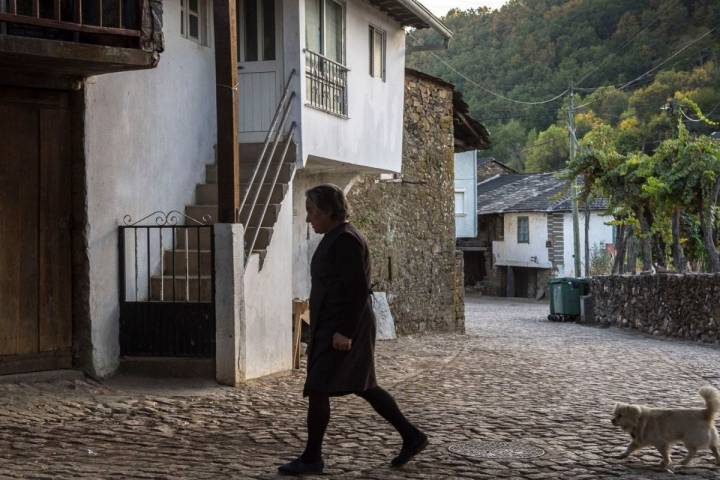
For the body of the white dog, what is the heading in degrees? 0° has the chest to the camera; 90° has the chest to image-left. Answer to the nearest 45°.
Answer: approximately 90°

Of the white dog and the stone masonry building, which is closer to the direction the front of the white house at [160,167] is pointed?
the white dog

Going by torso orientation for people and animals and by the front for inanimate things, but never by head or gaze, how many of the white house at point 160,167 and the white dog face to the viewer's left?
1

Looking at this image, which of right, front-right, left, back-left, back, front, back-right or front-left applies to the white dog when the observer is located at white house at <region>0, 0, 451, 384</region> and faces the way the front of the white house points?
front

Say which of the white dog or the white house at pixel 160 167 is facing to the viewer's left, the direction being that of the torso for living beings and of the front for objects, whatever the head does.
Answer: the white dog

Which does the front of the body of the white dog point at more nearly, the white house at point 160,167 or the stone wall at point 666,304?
the white house

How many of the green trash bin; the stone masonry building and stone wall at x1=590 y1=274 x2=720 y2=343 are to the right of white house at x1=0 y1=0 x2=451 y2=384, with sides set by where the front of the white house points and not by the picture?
0

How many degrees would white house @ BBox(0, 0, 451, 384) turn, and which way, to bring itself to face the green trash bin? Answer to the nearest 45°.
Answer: approximately 90° to its left

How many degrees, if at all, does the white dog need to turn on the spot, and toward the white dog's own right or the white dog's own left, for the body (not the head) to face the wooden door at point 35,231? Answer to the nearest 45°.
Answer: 0° — it already faces it

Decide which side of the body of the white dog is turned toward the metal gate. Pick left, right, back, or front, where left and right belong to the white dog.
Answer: front

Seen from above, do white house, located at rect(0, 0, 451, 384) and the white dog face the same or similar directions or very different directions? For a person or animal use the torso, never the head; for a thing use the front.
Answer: very different directions

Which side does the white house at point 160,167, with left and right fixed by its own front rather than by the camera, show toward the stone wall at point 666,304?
left

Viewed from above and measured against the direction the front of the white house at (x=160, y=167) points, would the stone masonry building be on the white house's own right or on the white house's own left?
on the white house's own left

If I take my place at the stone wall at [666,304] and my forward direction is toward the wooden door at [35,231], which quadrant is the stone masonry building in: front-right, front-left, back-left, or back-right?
front-right

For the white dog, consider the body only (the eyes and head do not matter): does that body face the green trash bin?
no

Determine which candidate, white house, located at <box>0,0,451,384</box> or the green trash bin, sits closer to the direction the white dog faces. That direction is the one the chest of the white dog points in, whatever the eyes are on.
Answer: the white house
